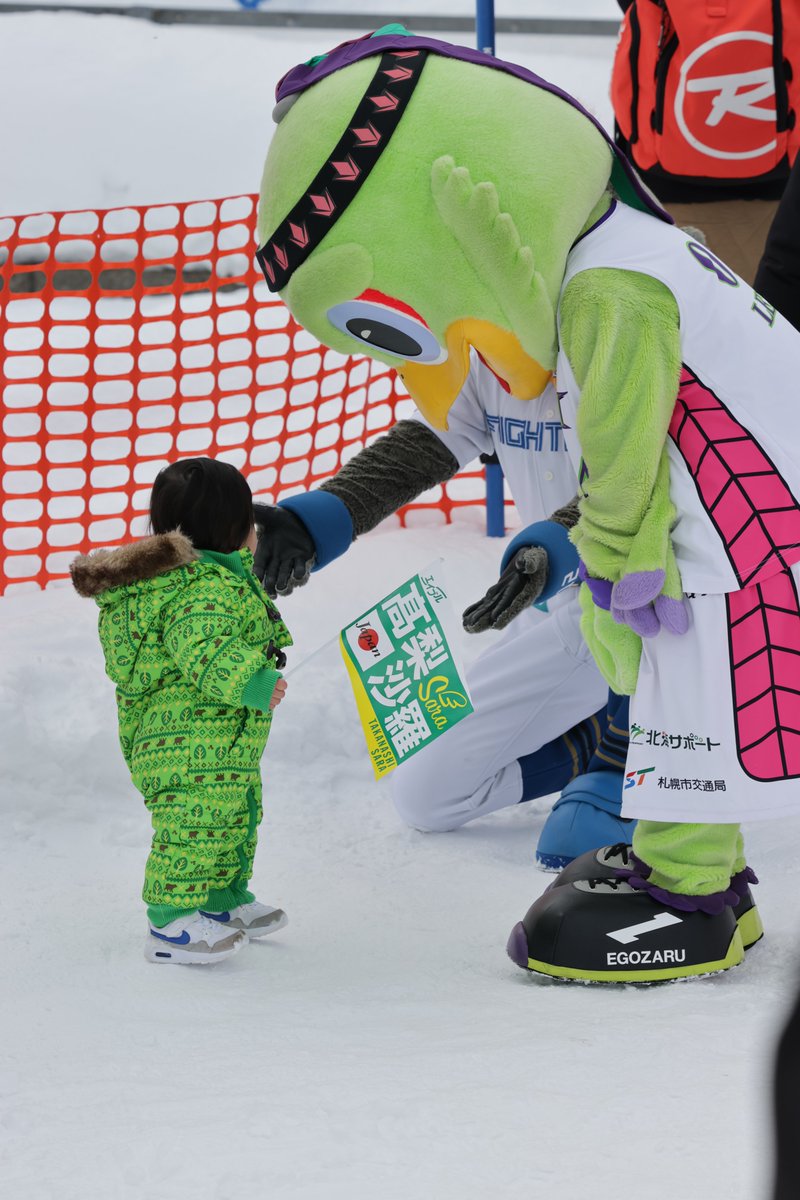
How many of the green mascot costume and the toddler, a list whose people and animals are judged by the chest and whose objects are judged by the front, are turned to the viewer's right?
1

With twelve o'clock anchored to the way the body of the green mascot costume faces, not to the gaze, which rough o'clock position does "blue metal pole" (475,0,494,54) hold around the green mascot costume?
The blue metal pole is roughly at 3 o'clock from the green mascot costume.

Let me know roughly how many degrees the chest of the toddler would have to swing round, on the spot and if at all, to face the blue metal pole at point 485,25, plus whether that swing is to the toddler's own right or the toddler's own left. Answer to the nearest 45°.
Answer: approximately 90° to the toddler's own left

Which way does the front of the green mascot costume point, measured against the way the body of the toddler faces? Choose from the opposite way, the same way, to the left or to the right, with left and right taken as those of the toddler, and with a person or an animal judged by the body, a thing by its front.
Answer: the opposite way

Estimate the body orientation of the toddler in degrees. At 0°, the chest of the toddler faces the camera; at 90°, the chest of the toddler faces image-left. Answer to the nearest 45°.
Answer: approximately 270°

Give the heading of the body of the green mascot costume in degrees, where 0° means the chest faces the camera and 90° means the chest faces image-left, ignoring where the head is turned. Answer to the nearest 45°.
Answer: approximately 90°

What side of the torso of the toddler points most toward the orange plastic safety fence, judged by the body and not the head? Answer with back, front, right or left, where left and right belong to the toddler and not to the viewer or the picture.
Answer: left

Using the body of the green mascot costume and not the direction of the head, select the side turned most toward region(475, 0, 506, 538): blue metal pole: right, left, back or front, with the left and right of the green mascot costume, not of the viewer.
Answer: right

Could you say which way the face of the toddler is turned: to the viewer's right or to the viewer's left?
to the viewer's right
